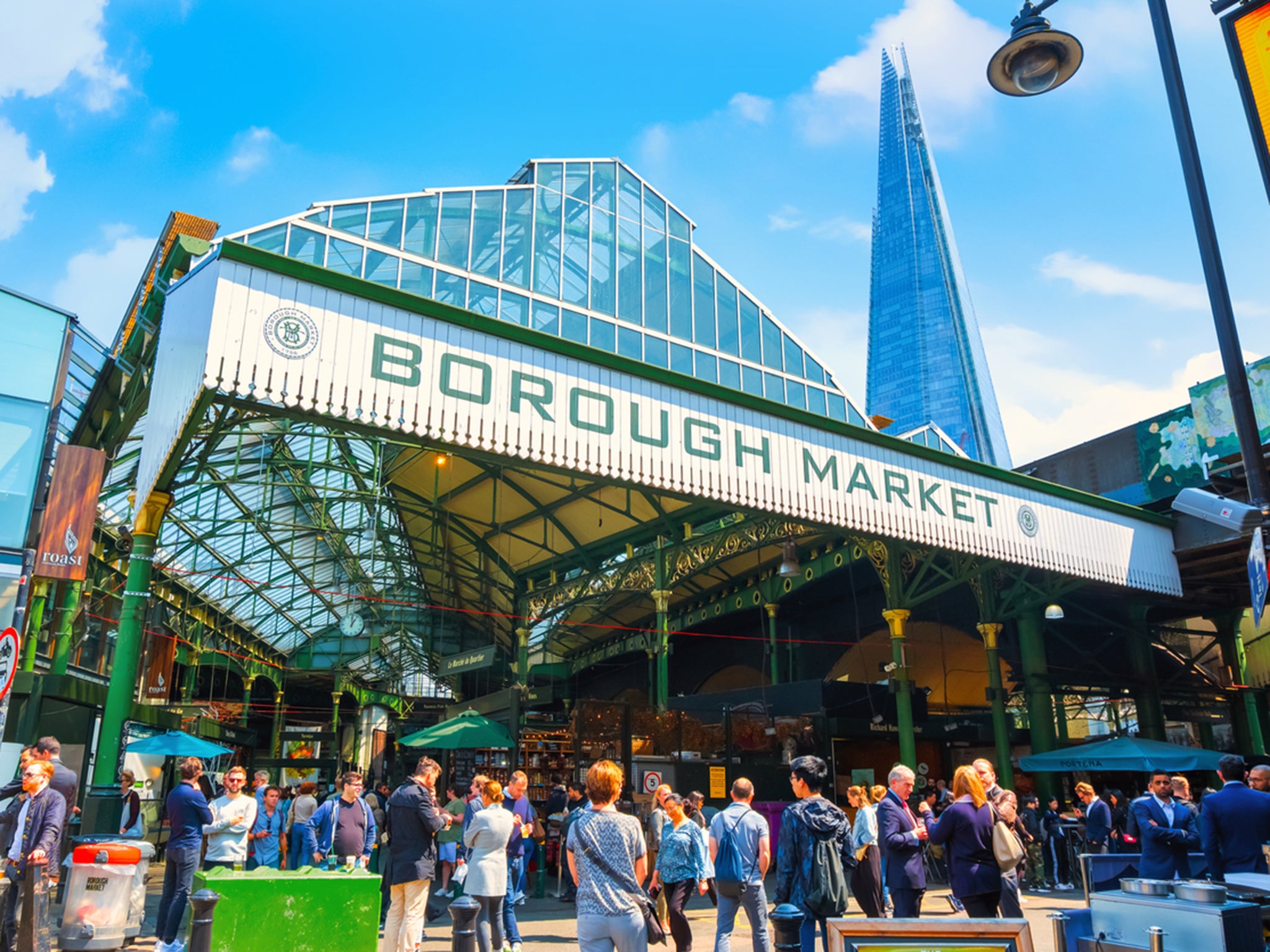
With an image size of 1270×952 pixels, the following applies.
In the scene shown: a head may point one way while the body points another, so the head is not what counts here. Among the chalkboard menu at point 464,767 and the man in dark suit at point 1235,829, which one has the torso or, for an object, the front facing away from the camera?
the man in dark suit

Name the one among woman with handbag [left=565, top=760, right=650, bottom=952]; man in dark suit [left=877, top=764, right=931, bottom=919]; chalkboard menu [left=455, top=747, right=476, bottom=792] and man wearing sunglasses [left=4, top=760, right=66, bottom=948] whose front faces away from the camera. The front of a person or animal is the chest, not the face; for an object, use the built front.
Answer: the woman with handbag

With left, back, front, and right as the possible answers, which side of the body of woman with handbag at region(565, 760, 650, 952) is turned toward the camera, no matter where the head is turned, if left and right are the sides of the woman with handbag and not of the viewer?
back

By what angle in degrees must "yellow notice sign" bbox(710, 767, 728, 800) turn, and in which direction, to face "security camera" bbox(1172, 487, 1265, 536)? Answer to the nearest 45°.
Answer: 0° — it already faces it

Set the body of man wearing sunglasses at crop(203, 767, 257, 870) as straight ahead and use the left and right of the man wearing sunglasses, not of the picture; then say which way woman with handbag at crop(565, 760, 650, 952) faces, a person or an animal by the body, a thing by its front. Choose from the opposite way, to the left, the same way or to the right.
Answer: the opposite way

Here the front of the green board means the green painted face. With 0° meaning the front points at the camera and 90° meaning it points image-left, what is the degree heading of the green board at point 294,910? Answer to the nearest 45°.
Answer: approximately 0°

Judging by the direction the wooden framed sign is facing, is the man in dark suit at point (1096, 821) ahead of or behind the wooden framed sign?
behind

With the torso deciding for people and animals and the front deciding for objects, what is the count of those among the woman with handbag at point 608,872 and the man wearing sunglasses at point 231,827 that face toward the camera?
1

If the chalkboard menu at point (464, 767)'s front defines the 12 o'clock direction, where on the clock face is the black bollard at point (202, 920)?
The black bollard is roughly at 12 o'clock from the chalkboard menu.

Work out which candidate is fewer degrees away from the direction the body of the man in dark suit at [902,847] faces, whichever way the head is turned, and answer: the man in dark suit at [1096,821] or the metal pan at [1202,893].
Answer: the metal pan

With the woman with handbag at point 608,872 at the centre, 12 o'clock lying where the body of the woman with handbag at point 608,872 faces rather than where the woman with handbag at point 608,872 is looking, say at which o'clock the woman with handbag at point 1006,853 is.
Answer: the woman with handbag at point 1006,853 is roughly at 2 o'clock from the woman with handbag at point 608,872.
